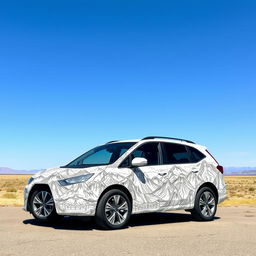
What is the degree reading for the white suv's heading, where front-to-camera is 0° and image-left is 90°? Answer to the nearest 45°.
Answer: approximately 45°
